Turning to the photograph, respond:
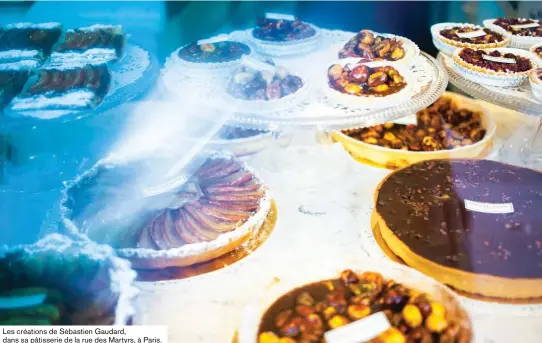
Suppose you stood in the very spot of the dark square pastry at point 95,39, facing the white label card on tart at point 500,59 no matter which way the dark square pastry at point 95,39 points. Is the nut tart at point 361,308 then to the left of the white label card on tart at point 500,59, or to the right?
right

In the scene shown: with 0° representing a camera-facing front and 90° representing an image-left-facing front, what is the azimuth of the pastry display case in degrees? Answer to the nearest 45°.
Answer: approximately 0°
